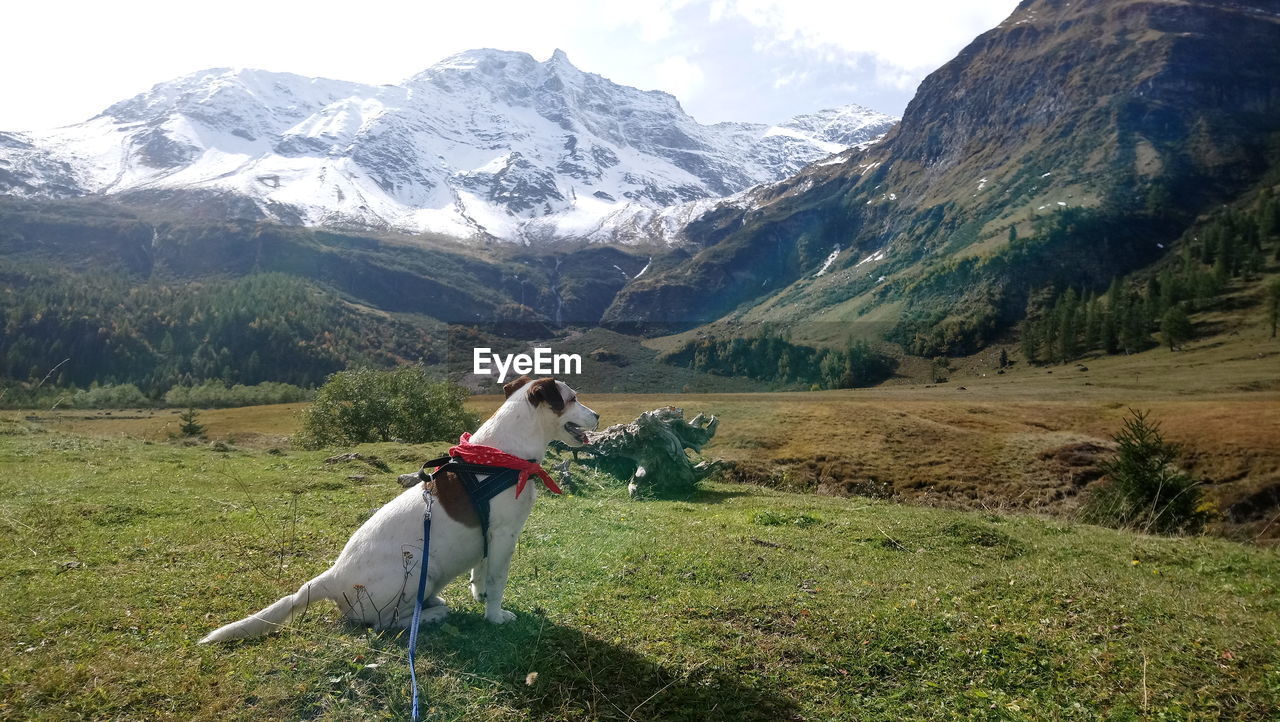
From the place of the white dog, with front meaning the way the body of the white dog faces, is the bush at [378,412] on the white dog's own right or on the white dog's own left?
on the white dog's own left

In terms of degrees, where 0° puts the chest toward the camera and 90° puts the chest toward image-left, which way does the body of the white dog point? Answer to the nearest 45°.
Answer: approximately 270°

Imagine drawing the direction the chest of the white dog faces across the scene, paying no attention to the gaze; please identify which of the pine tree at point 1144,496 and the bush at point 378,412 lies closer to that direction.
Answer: the pine tree

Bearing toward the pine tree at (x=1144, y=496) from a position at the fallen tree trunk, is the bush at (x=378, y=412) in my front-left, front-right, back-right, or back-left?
back-left
